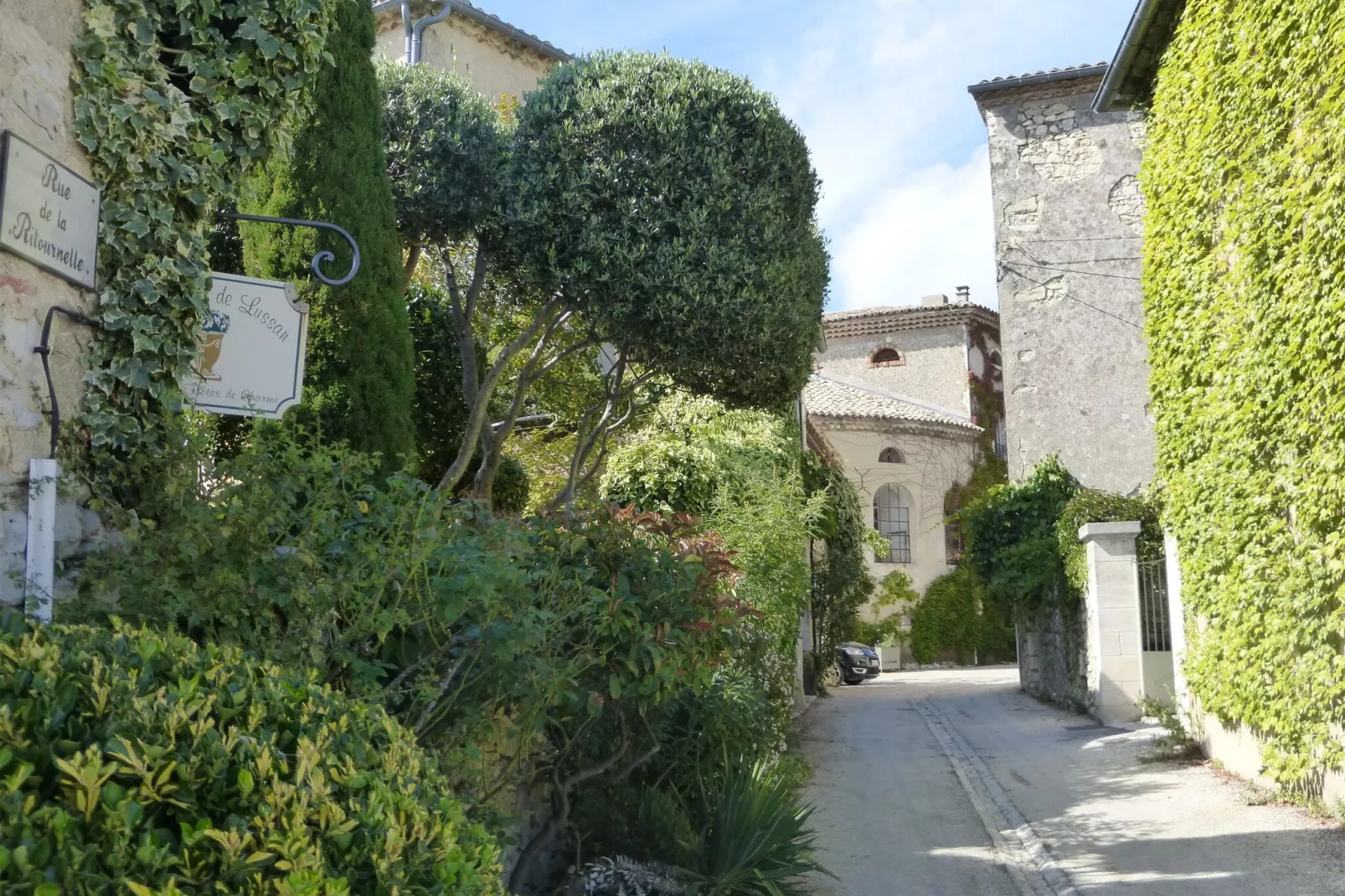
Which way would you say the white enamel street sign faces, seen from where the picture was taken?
facing the viewer and to the right of the viewer

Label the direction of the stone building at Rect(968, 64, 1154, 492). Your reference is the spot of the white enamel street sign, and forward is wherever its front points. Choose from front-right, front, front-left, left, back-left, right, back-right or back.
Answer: left

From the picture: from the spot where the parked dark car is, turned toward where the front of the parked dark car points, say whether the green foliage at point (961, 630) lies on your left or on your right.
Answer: on your left

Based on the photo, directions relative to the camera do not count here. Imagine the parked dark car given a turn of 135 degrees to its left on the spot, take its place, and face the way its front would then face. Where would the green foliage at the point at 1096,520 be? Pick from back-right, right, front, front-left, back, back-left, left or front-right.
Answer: back

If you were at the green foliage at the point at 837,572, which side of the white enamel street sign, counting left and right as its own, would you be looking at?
left

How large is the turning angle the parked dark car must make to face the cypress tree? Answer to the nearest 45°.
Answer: approximately 45° to its right

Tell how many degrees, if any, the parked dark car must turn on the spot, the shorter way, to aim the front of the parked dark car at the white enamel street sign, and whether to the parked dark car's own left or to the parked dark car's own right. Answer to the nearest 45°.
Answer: approximately 45° to the parked dark car's own right

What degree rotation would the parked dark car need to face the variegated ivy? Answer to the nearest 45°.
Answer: approximately 45° to its right

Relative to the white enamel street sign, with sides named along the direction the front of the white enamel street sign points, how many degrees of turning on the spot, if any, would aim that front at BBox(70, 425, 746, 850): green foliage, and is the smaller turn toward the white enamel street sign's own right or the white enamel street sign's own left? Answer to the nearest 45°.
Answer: approximately 45° to the white enamel street sign's own left

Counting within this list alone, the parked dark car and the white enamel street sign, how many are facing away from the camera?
0

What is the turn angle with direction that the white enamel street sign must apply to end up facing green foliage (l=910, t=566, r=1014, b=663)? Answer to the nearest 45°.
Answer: approximately 90° to its left

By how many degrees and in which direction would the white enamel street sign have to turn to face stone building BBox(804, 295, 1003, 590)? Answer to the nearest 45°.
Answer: approximately 90° to its left

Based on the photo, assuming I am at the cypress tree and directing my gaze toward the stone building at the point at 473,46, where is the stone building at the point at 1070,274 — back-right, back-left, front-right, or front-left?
front-right
